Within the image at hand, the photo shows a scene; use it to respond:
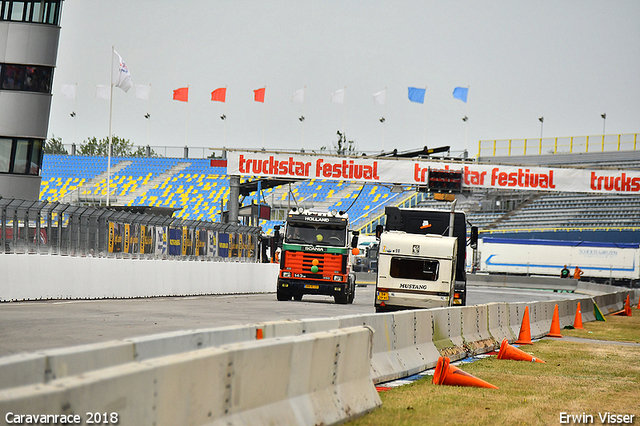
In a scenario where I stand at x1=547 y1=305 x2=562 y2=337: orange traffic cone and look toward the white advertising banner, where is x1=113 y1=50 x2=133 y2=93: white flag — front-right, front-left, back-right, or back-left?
front-left

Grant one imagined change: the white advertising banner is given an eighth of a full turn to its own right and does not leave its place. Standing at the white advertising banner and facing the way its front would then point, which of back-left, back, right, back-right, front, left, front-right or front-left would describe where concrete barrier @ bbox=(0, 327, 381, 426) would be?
front-left

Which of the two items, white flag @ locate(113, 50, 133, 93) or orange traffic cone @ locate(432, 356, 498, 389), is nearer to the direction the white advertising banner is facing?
the orange traffic cone

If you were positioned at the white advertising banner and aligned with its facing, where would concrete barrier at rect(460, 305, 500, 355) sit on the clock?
The concrete barrier is roughly at 12 o'clock from the white advertising banner.

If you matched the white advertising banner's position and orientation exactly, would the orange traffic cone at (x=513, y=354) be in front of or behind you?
in front

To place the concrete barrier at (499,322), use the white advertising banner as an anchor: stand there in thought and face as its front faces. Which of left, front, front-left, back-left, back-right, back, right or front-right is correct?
front

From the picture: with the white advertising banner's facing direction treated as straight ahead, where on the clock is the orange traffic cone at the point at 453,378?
The orange traffic cone is roughly at 12 o'clock from the white advertising banner.

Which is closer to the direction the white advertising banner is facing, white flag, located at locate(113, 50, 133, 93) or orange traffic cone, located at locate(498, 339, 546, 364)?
the orange traffic cone

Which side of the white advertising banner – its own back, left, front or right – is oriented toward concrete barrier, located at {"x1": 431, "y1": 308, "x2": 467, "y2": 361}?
front

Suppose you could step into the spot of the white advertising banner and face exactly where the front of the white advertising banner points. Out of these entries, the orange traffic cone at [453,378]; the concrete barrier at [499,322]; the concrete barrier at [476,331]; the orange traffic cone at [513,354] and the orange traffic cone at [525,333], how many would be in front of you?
5

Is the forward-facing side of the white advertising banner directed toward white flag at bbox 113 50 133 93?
no

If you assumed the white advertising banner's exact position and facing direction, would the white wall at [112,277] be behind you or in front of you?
in front

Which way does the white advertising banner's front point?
toward the camera

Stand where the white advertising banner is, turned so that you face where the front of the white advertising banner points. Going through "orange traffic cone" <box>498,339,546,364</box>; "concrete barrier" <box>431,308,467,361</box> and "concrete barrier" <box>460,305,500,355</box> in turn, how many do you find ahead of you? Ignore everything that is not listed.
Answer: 3

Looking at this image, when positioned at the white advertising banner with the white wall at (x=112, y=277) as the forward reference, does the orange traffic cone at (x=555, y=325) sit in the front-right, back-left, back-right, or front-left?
front-left
